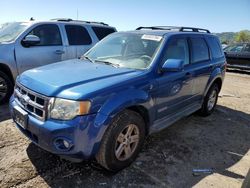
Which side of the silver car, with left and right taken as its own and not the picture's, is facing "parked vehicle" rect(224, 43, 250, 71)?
back

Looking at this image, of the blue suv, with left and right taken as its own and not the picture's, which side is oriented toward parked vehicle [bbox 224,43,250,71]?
back

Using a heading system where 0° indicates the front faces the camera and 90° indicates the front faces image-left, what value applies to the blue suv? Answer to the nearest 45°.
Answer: approximately 45°

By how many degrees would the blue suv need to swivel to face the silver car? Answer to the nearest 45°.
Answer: approximately 90° to its right

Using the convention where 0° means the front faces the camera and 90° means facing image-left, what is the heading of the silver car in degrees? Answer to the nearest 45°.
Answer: approximately 45°

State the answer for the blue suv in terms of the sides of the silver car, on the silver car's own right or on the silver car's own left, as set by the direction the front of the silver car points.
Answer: on the silver car's own left
